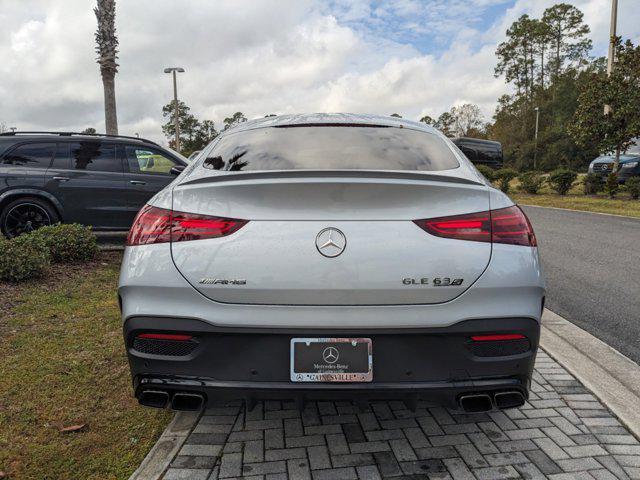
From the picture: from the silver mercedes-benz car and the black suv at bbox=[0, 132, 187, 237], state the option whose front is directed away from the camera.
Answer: the silver mercedes-benz car

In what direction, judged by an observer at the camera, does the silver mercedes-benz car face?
facing away from the viewer

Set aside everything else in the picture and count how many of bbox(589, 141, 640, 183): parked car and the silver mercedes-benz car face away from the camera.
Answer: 1

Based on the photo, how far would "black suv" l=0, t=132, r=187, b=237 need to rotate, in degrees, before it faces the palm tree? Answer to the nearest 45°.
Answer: approximately 90° to its left

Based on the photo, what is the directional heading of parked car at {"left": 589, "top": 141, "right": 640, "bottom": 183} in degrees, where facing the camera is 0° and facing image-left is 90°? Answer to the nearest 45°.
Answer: approximately 45°

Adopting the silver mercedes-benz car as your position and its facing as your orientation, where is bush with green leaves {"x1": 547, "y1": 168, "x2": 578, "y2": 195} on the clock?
The bush with green leaves is roughly at 1 o'clock from the silver mercedes-benz car.

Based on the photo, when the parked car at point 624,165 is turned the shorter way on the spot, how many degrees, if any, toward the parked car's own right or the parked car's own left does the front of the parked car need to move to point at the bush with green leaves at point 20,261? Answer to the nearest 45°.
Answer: approximately 45° to the parked car's own left

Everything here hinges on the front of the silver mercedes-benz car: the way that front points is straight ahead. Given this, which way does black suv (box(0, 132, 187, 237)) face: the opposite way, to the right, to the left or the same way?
to the right

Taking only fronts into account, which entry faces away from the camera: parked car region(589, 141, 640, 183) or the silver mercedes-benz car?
the silver mercedes-benz car

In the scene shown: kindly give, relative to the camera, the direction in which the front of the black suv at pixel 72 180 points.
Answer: facing to the right of the viewer

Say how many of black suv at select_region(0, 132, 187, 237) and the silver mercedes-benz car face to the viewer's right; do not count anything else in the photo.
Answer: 1

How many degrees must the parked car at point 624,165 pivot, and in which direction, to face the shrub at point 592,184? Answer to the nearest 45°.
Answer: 0° — it already faces it

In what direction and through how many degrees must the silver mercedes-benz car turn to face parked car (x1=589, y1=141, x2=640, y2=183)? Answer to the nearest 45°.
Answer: approximately 45° to its right
